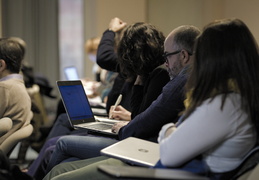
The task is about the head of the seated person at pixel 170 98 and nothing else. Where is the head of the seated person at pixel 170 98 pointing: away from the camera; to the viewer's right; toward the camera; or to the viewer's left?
to the viewer's left

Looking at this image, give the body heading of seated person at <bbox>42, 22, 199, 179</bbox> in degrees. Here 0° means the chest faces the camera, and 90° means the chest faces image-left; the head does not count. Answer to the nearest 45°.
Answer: approximately 90°

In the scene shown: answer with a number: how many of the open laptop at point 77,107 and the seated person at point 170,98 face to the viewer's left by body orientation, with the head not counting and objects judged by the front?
1

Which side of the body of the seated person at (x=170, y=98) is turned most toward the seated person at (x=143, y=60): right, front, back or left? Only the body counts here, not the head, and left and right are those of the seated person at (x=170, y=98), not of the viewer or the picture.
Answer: right

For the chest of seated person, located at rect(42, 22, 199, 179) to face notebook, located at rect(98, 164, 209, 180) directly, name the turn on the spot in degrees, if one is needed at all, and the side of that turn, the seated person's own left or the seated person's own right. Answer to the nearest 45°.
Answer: approximately 90° to the seated person's own left

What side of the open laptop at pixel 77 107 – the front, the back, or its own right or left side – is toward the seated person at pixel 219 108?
front

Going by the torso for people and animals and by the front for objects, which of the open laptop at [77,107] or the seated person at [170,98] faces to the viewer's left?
the seated person

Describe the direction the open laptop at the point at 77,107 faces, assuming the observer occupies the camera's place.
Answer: facing the viewer and to the right of the viewer

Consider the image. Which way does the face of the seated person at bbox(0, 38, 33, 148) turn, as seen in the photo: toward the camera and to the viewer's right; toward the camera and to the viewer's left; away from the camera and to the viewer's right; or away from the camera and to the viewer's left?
away from the camera and to the viewer's left

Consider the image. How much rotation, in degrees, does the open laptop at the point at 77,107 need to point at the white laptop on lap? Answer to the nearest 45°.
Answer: approximately 45° to its right

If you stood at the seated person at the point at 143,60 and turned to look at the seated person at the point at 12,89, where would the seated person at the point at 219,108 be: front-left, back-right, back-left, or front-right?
back-left

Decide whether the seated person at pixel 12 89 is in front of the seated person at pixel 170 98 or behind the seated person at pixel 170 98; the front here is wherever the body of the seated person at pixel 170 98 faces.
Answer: in front
